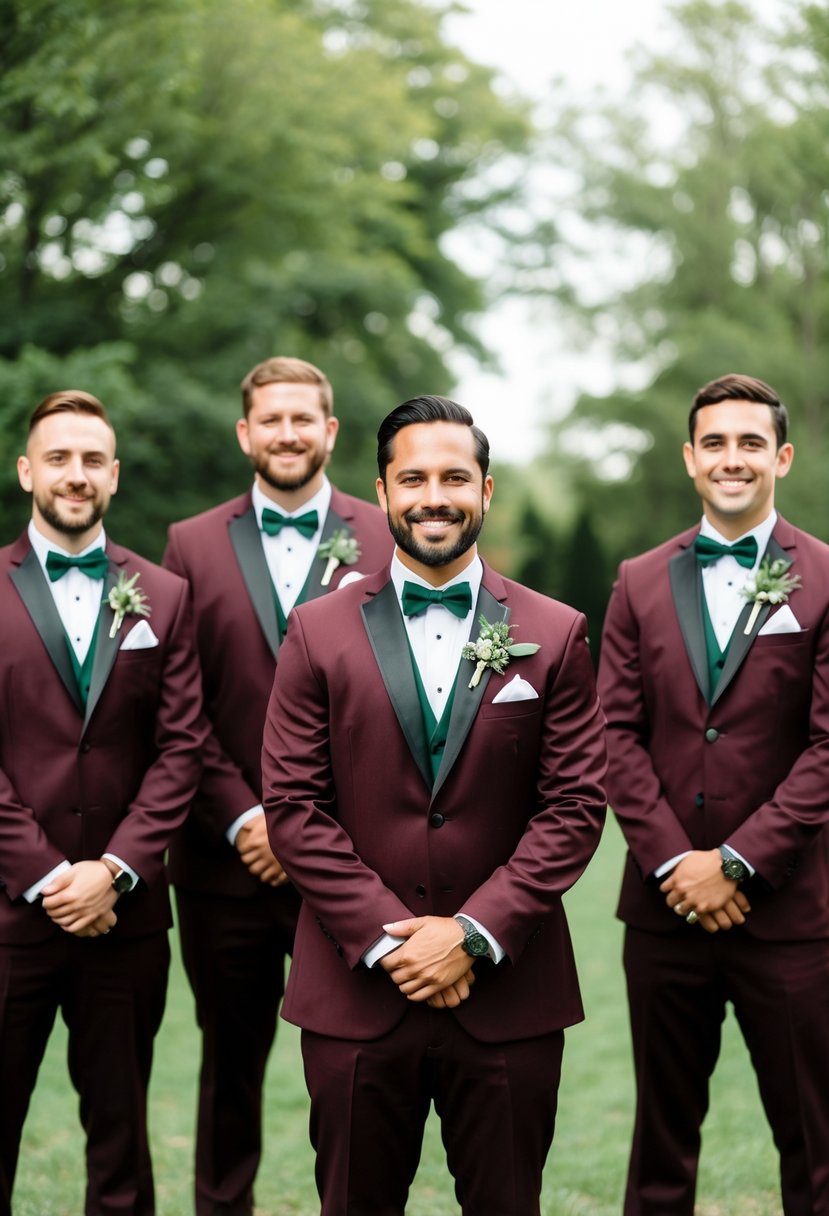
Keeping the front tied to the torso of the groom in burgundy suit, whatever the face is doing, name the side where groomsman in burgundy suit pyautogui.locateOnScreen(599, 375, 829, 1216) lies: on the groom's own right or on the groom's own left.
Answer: on the groom's own left

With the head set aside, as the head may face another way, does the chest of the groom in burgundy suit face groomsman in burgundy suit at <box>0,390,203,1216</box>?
no

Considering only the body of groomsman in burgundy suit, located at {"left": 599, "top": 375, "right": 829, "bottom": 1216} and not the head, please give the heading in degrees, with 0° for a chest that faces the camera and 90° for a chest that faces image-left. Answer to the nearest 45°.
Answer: approximately 0°

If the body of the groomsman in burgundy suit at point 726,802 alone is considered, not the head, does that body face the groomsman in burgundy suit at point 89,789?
no

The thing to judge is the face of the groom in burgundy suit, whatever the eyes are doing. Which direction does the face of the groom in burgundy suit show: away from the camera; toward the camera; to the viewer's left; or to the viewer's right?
toward the camera

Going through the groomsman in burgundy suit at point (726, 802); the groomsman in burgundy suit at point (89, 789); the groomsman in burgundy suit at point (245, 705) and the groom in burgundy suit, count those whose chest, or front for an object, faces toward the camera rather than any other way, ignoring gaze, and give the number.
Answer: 4

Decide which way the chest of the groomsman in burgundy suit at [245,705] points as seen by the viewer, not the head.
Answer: toward the camera

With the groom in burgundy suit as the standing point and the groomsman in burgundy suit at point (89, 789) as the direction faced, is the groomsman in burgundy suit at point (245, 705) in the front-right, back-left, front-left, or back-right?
front-right

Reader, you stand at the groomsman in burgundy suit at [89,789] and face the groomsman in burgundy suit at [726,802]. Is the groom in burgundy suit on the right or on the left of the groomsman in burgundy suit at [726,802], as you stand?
right

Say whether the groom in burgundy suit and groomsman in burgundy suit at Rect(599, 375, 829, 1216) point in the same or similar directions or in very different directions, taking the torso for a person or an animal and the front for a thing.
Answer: same or similar directions

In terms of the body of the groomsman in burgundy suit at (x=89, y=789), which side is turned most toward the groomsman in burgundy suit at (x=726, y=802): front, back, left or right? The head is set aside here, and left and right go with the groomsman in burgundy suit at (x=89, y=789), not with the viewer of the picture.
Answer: left

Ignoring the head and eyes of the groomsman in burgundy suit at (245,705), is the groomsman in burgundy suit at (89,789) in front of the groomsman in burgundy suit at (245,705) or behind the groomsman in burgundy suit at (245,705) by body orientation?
in front

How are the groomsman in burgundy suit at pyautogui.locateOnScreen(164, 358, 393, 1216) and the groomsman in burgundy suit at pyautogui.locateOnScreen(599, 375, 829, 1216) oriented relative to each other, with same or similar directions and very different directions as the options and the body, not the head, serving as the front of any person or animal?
same or similar directions

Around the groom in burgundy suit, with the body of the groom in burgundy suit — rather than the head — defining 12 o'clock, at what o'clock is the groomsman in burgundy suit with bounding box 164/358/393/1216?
The groomsman in burgundy suit is roughly at 5 o'clock from the groom in burgundy suit.

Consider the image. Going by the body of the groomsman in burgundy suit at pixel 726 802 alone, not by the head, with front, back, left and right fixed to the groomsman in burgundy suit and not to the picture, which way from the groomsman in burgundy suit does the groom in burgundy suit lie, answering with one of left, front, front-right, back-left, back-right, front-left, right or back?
front-right

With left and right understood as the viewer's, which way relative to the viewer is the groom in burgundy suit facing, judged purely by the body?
facing the viewer

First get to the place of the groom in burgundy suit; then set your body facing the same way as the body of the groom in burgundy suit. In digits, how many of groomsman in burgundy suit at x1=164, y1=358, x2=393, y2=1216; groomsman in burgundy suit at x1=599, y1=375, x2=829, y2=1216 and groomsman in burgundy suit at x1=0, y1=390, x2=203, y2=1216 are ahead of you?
0
